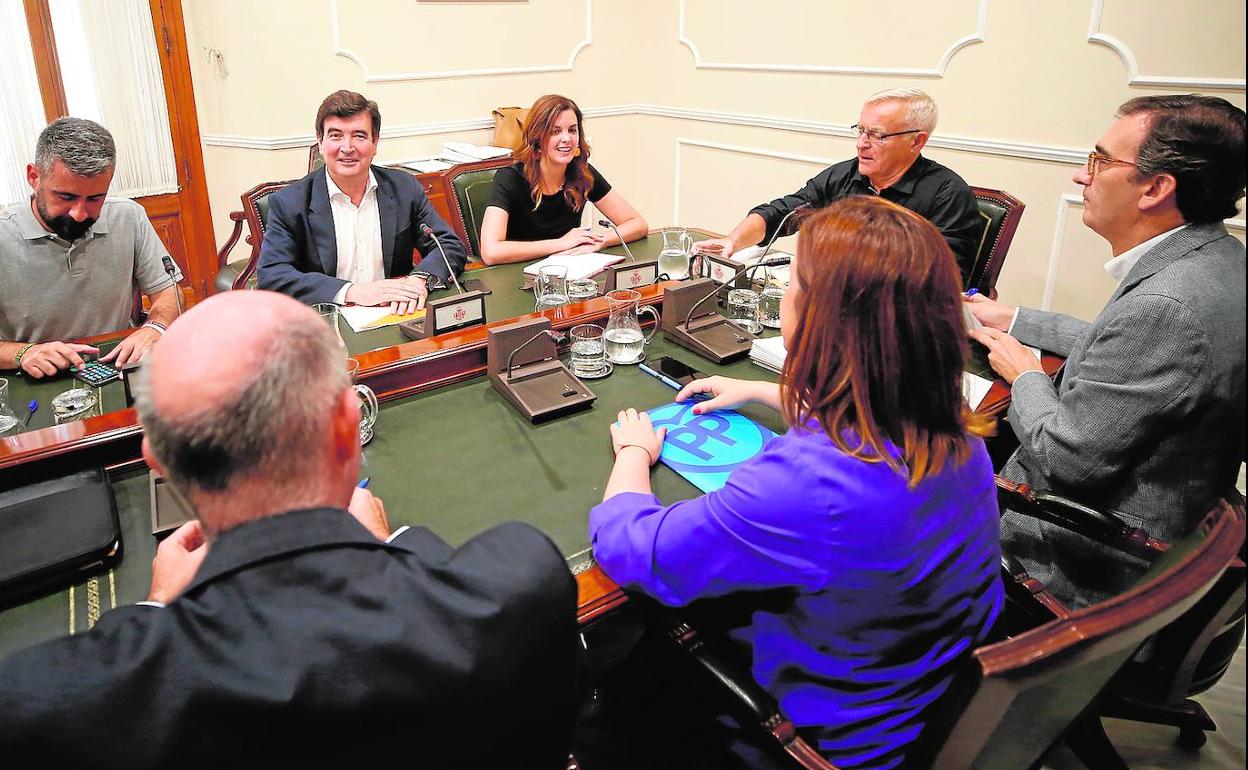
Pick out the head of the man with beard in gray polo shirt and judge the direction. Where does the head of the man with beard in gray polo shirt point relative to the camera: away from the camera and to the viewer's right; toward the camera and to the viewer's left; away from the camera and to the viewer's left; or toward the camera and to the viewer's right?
toward the camera and to the viewer's right

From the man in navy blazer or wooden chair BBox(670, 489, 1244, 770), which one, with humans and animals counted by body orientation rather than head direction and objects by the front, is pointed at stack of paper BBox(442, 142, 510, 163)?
the wooden chair

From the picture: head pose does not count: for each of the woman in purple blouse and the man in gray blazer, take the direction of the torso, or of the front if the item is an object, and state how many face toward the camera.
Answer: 0

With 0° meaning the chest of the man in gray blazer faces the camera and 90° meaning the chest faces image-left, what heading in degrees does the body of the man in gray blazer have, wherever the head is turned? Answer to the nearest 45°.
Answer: approximately 90°

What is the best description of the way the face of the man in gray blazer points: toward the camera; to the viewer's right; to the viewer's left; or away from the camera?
to the viewer's left

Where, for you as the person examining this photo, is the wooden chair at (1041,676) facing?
facing away from the viewer and to the left of the viewer

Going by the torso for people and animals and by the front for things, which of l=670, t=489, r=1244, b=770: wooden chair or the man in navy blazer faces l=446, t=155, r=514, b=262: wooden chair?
l=670, t=489, r=1244, b=770: wooden chair

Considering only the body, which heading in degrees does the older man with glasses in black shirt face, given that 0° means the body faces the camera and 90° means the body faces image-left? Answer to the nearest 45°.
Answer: approximately 45°
